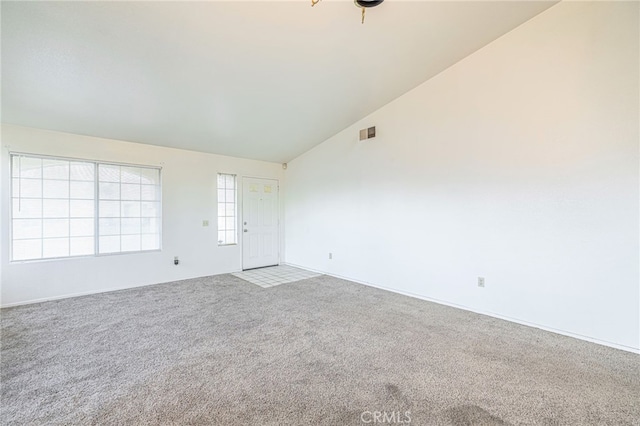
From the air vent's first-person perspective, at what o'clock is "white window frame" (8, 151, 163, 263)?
The white window frame is roughly at 1 o'clock from the air vent.

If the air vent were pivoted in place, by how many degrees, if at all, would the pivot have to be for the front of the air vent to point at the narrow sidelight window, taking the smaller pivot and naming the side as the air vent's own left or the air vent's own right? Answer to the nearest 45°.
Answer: approximately 45° to the air vent's own right

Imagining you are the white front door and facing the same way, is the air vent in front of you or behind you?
in front

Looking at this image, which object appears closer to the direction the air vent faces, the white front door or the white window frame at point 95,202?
the white window frame

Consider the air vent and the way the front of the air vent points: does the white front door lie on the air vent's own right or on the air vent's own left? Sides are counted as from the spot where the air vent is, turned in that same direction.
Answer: on the air vent's own right

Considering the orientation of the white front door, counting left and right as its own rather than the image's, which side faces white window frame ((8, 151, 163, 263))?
right

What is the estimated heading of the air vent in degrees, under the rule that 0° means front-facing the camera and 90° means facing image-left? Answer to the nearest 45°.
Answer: approximately 45°

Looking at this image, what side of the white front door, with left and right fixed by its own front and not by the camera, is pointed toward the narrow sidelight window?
right

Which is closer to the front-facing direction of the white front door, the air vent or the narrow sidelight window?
the air vent

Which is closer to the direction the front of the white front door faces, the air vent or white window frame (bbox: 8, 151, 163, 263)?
the air vent

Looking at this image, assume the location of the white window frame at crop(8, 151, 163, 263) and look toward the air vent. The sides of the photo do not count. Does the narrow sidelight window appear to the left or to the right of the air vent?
left
